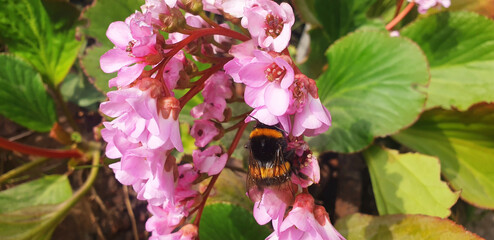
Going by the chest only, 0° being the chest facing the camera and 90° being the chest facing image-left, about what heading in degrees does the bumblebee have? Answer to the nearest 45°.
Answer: approximately 180°
